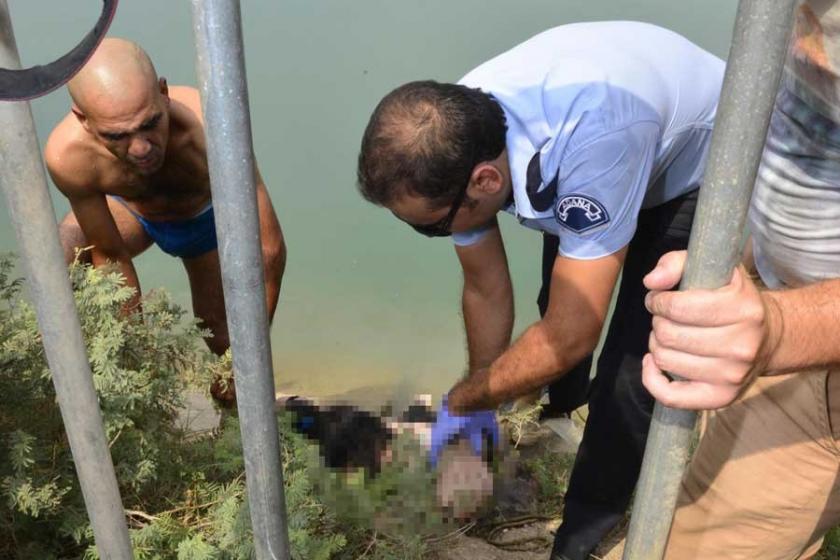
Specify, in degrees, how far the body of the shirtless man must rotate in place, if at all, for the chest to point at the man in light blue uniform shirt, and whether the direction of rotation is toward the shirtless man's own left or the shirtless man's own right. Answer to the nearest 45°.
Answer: approximately 45° to the shirtless man's own left

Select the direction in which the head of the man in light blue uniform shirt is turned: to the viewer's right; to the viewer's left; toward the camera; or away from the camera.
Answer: to the viewer's left

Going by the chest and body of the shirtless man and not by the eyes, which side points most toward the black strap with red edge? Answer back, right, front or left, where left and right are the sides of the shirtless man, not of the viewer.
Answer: front

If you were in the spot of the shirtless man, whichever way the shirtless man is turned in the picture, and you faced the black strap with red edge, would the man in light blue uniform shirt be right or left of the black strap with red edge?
left

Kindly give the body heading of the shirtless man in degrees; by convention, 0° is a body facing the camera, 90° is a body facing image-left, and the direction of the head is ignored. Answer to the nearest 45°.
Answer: approximately 0°

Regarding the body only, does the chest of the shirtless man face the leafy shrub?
yes

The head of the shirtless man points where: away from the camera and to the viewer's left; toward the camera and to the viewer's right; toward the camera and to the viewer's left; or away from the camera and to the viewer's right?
toward the camera and to the viewer's right
